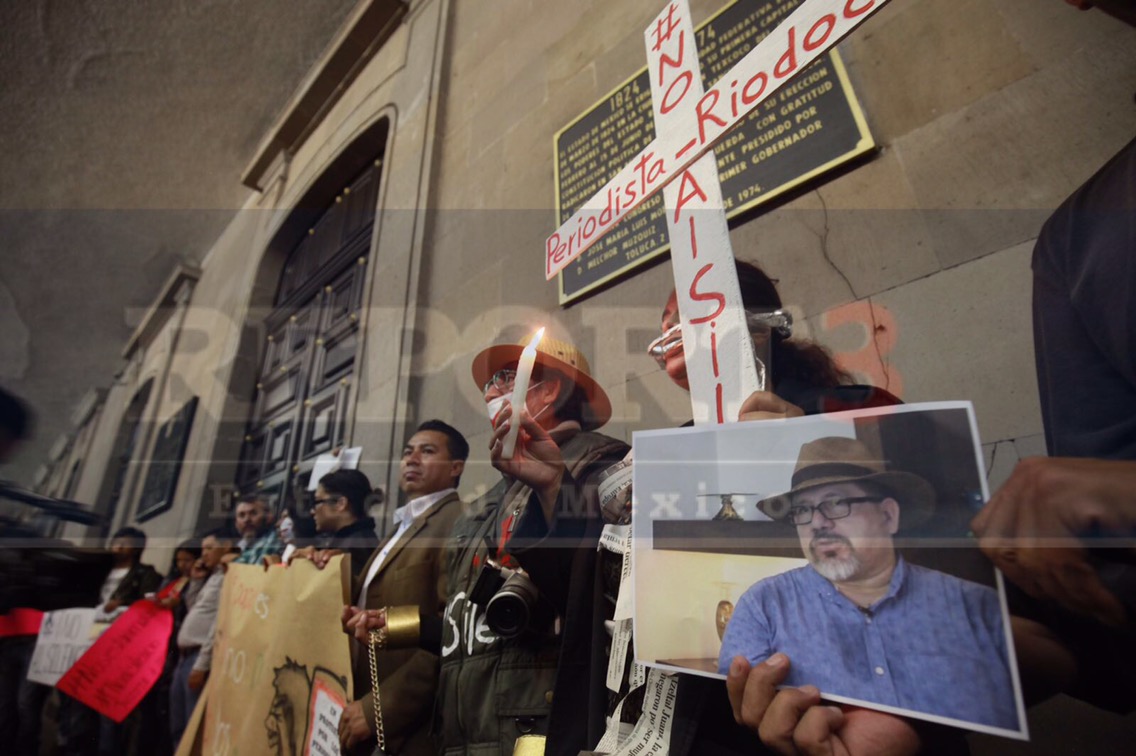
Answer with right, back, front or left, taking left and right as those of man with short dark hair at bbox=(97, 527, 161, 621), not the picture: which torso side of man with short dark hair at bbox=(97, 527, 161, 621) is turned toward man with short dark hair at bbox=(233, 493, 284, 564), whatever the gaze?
left

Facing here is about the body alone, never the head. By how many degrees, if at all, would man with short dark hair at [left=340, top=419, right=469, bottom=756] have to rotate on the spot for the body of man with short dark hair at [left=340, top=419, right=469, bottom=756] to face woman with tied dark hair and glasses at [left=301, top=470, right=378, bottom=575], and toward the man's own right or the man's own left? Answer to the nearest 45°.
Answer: approximately 90° to the man's own right

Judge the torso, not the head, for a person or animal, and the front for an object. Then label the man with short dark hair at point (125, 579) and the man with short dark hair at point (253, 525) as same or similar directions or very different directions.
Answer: same or similar directions

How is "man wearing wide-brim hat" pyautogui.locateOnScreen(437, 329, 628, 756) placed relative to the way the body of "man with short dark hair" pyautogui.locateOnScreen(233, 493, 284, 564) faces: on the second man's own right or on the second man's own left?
on the second man's own left

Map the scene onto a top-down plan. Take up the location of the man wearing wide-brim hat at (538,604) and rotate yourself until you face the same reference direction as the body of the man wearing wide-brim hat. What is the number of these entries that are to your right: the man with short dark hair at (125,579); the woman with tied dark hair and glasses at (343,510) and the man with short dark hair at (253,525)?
3

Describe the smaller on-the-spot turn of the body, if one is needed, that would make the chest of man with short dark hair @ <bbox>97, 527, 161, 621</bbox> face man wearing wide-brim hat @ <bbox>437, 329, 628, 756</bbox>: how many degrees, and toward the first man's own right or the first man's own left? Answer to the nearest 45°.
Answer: approximately 45° to the first man's own left

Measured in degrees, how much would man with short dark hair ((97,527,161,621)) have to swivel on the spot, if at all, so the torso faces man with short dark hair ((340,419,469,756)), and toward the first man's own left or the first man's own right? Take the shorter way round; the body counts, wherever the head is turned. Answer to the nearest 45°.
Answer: approximately 45° to the first man's own left

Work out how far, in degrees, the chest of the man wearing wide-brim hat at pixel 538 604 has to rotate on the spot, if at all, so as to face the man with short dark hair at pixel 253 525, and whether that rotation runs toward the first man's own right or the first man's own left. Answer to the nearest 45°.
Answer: approximately 90° to the first man's own right

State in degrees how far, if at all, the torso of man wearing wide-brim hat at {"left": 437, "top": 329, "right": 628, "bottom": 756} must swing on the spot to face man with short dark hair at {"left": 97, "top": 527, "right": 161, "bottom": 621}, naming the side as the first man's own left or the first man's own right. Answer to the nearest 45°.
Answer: approximately 90° to the first man's own right

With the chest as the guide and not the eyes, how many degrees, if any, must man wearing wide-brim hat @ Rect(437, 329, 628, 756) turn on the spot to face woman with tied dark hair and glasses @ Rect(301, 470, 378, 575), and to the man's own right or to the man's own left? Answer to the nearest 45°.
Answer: approximately 90° to the man's own right

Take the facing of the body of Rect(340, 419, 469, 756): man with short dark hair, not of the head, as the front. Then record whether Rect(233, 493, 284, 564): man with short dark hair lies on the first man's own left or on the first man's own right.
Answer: on the first man's own right

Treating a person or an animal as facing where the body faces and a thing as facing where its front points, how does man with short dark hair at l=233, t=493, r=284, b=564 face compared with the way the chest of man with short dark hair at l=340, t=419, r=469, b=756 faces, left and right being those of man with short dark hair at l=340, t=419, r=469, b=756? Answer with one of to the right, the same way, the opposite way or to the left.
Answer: the same way

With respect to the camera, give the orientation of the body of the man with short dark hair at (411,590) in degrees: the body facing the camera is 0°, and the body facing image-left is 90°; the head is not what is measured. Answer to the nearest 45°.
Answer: approximately 45°

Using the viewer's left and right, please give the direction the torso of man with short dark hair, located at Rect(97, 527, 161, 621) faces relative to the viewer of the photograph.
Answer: facing the viewer and to the left of the viewer
